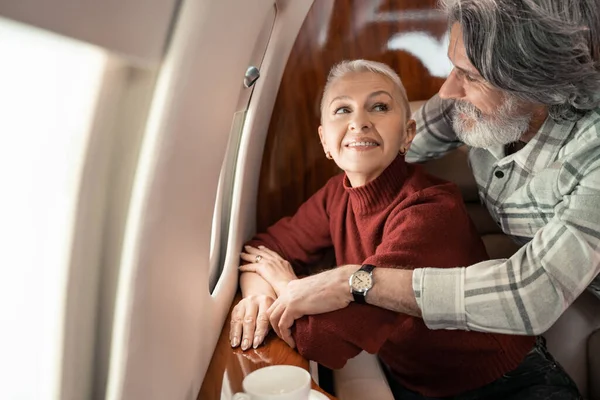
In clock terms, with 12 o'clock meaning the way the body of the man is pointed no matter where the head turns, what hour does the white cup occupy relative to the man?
The white cup is roughly at 12 o'clock from the man.

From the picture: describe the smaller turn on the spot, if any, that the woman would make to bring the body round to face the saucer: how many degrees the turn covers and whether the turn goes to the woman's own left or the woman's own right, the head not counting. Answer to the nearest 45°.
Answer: approximately 45° to the woman's own left

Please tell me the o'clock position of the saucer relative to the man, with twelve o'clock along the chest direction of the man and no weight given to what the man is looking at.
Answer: The saucer is roughly at 12 o'clock from the man.

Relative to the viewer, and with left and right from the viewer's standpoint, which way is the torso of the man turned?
facing the viewer and to the left of the viewer
